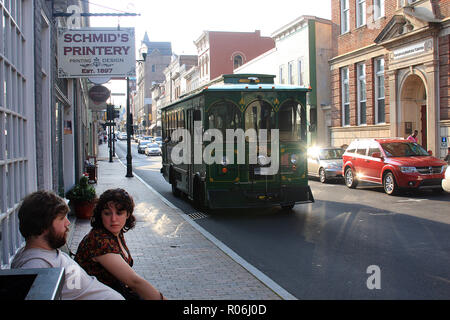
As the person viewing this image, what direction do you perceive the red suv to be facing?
facing the viewer and to the right of the viewer

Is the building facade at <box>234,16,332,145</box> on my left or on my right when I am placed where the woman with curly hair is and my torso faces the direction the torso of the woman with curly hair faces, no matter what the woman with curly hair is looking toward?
on my left

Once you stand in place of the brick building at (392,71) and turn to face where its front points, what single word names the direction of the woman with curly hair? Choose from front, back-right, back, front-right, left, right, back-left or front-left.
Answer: front-left

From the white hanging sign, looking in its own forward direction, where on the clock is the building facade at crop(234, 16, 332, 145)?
The building facade is roughly at 7 o'clock from the white hanging sign.

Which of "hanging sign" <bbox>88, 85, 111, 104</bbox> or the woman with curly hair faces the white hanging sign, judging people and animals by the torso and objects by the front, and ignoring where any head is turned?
the hanging sign

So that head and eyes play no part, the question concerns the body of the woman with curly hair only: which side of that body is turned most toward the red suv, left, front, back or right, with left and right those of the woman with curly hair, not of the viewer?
left

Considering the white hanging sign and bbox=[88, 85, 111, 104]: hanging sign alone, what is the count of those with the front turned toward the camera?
2

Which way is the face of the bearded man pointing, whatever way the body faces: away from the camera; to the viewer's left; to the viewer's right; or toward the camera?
to the viewer's right

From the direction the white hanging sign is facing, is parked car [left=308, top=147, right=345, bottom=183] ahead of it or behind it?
behind

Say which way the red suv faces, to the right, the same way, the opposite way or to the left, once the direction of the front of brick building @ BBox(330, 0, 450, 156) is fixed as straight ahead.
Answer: to the left

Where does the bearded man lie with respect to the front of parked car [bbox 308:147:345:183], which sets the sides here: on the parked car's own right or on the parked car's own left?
on the parked car's own right
